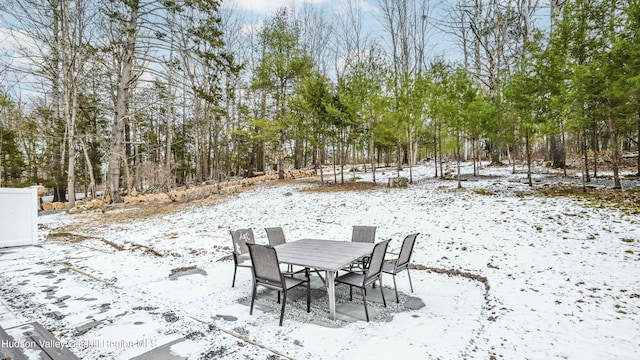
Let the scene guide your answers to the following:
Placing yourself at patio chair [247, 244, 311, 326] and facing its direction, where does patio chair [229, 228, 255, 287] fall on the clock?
patio chair [229, 228, 255, 287] is roughly at 10 o'clock from patio chair [247, 244, 311, 326].

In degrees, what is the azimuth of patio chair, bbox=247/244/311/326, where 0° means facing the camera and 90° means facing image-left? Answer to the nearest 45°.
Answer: approximately 225°

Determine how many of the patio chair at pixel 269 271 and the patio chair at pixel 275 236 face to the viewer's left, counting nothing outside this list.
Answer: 0

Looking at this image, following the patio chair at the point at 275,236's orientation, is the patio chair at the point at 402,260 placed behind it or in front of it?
in front

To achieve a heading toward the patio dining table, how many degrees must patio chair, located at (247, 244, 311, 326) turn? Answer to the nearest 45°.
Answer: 0° — it already faces it

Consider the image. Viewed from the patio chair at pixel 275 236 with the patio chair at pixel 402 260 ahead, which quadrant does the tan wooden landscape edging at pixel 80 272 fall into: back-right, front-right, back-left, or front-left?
back-right

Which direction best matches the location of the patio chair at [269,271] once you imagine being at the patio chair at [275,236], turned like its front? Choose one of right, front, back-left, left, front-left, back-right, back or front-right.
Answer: front-right

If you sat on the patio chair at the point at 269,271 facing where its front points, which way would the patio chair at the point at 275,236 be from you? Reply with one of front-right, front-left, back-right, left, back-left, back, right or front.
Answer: front-left

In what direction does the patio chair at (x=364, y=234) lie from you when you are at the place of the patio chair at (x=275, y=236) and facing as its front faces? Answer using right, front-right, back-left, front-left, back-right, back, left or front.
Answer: front-left
